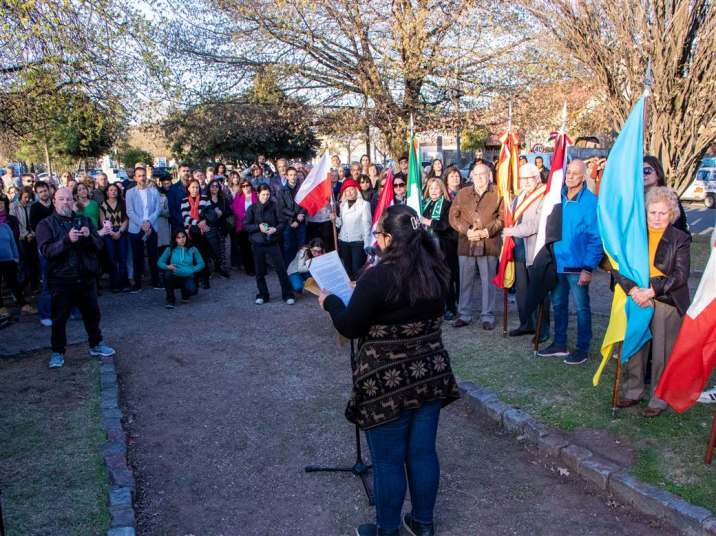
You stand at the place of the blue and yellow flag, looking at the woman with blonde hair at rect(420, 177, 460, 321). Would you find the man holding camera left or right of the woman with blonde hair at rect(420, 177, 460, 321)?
left

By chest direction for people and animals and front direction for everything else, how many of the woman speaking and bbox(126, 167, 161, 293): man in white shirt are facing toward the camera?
1

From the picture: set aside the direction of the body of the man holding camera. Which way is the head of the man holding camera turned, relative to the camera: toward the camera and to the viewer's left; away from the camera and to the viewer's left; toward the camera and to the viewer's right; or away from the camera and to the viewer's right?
toward the camera and to the viewer's right

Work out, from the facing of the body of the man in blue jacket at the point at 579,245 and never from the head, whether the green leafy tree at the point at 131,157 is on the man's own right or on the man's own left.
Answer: on the man's own right

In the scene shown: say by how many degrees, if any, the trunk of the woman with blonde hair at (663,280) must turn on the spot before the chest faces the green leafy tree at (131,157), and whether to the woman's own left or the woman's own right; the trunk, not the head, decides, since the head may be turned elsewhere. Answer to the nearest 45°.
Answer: approximately 90° to the woman's own right

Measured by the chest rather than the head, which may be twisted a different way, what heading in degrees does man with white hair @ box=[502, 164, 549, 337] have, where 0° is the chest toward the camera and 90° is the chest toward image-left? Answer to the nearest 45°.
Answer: approximately 45°

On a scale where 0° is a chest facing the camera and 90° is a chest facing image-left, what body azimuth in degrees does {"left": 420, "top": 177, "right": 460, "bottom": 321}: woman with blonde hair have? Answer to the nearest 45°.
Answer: approximately 45°

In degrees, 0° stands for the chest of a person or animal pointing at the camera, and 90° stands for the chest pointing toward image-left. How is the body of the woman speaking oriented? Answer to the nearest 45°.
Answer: approximately 135°

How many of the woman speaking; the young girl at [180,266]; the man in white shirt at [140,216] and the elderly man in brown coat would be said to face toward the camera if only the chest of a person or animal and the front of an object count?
3

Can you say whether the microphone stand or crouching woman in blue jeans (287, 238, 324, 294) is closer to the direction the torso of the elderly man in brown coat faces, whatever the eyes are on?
the microphone stand

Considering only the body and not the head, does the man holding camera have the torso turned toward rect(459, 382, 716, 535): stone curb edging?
yes

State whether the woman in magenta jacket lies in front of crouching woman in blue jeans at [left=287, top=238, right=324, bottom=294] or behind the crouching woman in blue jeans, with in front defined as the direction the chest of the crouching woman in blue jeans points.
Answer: behind
